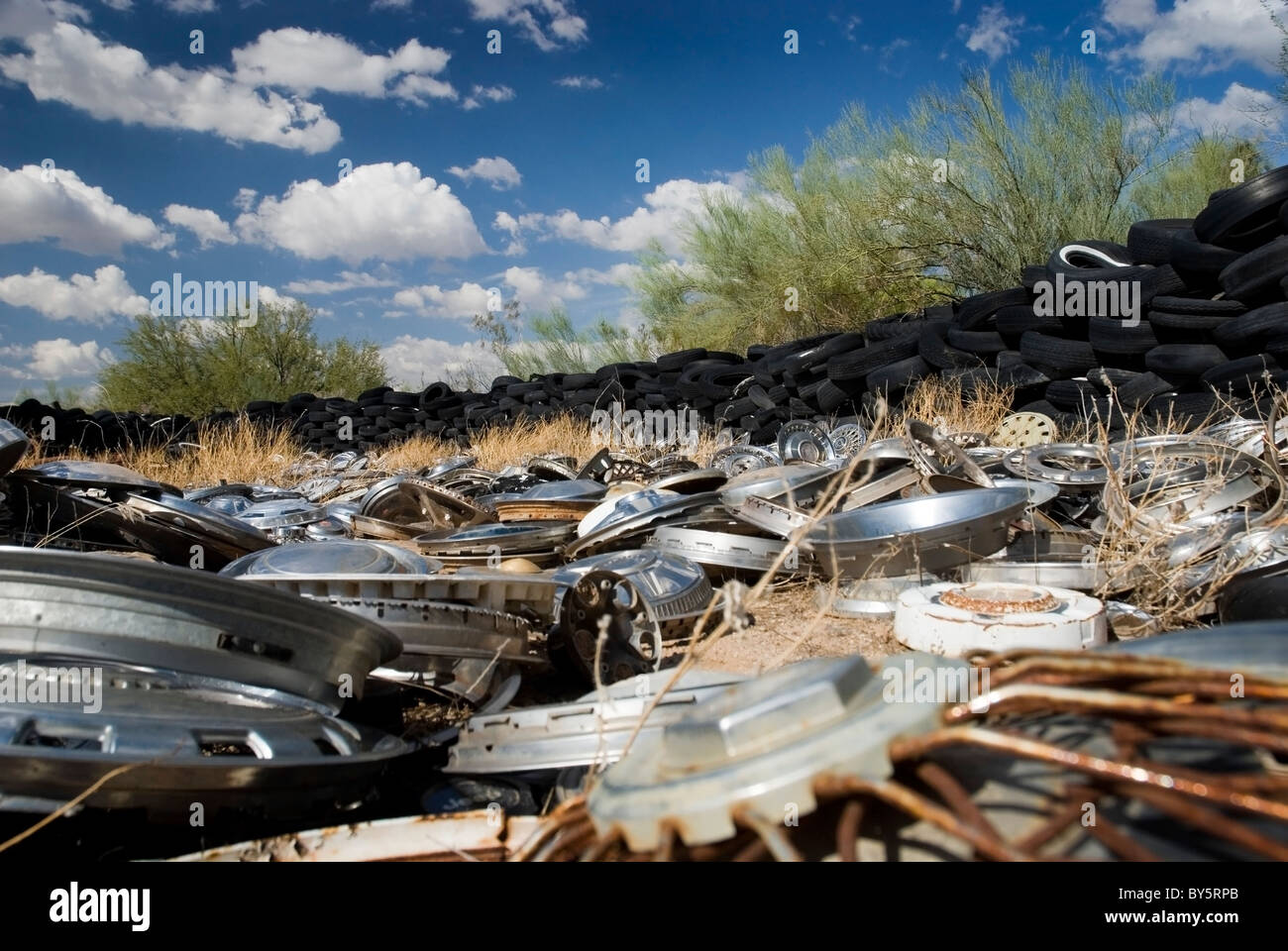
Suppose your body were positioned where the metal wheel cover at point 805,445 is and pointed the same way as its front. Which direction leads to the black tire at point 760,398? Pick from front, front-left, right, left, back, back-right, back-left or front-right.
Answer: back

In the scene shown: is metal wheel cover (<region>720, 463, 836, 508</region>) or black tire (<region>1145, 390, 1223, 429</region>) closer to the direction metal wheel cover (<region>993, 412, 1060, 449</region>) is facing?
the metal wheel cover

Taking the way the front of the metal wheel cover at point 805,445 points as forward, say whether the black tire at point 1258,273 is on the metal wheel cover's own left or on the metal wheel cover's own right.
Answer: on the metal wheel cover's own left

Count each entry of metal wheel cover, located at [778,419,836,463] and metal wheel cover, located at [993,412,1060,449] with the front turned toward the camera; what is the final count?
2

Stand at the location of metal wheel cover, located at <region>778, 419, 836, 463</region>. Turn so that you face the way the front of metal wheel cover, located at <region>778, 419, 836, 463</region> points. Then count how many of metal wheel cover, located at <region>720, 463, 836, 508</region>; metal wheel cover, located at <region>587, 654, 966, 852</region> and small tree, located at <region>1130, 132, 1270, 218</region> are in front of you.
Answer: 2

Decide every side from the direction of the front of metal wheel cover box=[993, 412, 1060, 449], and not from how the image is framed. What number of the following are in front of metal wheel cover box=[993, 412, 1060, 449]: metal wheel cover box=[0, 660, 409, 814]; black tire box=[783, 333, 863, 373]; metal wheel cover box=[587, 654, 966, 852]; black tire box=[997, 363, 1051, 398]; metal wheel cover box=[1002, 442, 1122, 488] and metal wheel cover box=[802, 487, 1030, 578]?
4

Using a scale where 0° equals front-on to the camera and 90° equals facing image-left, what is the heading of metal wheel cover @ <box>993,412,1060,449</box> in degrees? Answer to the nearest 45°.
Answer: approximately 0°

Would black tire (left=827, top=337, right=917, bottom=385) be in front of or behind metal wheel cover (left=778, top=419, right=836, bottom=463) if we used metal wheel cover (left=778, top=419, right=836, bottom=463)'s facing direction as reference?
behind

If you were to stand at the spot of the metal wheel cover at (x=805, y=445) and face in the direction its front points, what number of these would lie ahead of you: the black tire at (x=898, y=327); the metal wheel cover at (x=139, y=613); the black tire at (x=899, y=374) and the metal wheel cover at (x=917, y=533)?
2

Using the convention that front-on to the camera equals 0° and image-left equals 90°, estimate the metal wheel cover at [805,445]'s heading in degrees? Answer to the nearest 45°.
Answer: approximately 0°
